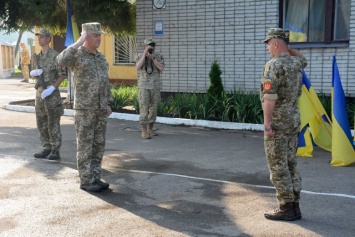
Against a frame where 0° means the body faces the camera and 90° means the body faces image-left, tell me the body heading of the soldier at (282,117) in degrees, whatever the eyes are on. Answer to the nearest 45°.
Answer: approximately 135°

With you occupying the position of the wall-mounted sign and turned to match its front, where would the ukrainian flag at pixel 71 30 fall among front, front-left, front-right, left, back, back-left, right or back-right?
right

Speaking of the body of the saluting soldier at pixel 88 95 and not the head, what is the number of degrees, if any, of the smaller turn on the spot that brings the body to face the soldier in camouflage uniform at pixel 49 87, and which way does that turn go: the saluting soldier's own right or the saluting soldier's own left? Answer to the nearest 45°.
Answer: approximately 135° to the saluting soldier's own left

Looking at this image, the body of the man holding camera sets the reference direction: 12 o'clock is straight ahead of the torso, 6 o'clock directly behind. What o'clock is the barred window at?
The barred window is roughly at 6 o'clock from the man holding camera.

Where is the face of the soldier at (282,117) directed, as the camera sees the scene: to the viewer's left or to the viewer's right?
to the viewer's left

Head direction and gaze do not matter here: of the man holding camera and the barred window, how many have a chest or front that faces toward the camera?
2

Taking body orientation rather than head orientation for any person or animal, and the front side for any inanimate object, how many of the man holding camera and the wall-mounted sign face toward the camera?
2
